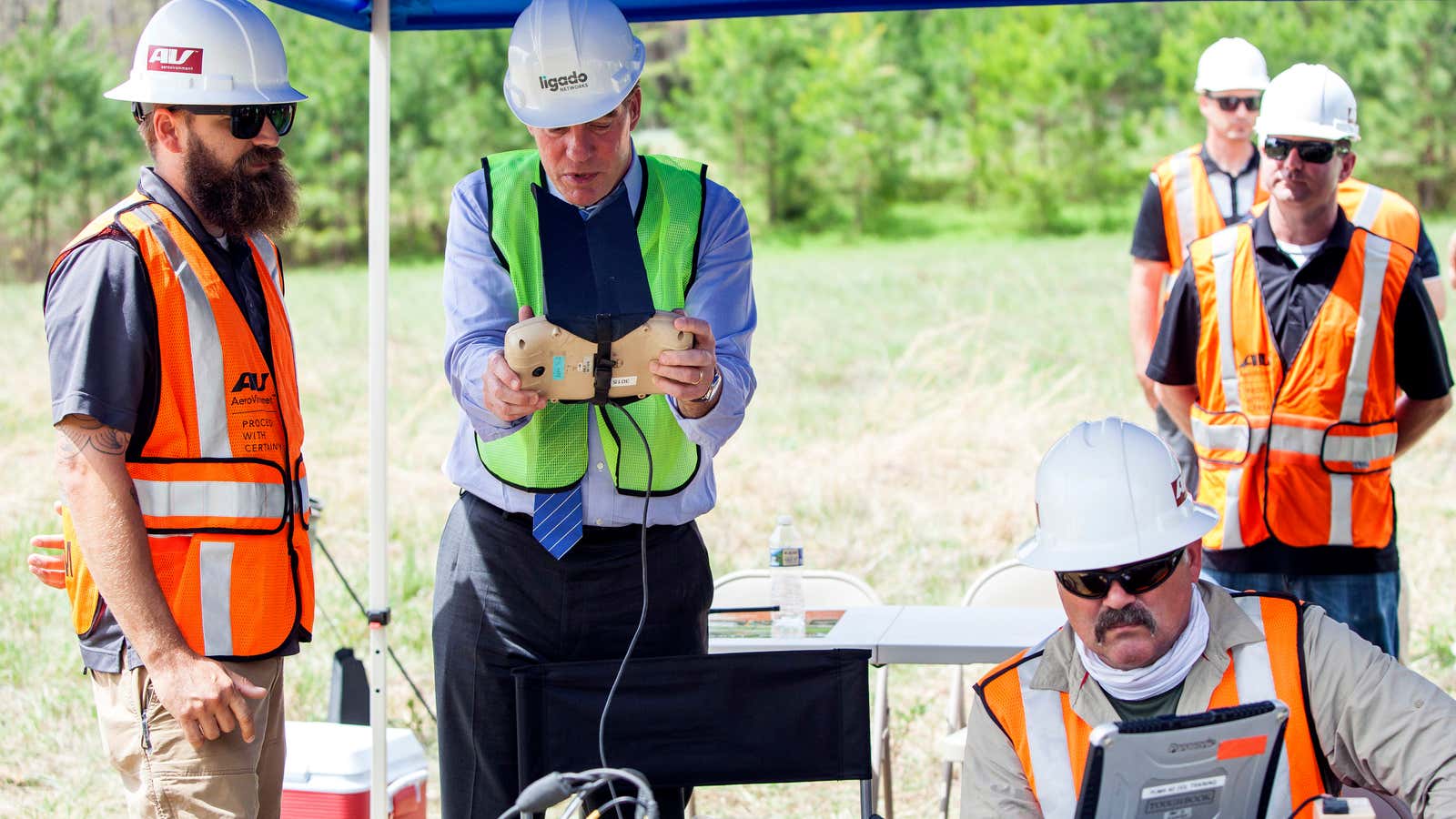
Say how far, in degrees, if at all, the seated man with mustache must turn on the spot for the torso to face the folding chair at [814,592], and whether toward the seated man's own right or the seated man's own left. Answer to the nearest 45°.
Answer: approximately 135° to the seated man's own right

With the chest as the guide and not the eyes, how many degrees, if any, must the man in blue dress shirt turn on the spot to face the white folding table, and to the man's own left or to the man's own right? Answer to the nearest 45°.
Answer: approximately 135° to the man's own left

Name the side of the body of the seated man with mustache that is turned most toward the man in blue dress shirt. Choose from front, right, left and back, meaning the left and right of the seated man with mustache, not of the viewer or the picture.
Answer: right

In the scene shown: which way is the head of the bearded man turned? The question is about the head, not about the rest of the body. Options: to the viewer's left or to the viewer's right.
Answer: to the viewer's right

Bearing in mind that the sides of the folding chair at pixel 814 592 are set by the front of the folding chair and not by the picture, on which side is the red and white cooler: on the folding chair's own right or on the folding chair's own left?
on the folding chair's own right

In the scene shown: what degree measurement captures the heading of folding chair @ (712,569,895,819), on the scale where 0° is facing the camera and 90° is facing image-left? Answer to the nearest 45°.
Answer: approximately 0°

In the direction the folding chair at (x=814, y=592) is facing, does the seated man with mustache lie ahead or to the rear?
ahead

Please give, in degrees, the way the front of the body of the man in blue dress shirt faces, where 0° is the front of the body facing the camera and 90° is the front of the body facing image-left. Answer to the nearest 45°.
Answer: approximately 0°

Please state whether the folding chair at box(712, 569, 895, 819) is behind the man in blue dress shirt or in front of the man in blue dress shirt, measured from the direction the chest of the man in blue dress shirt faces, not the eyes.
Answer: behind
